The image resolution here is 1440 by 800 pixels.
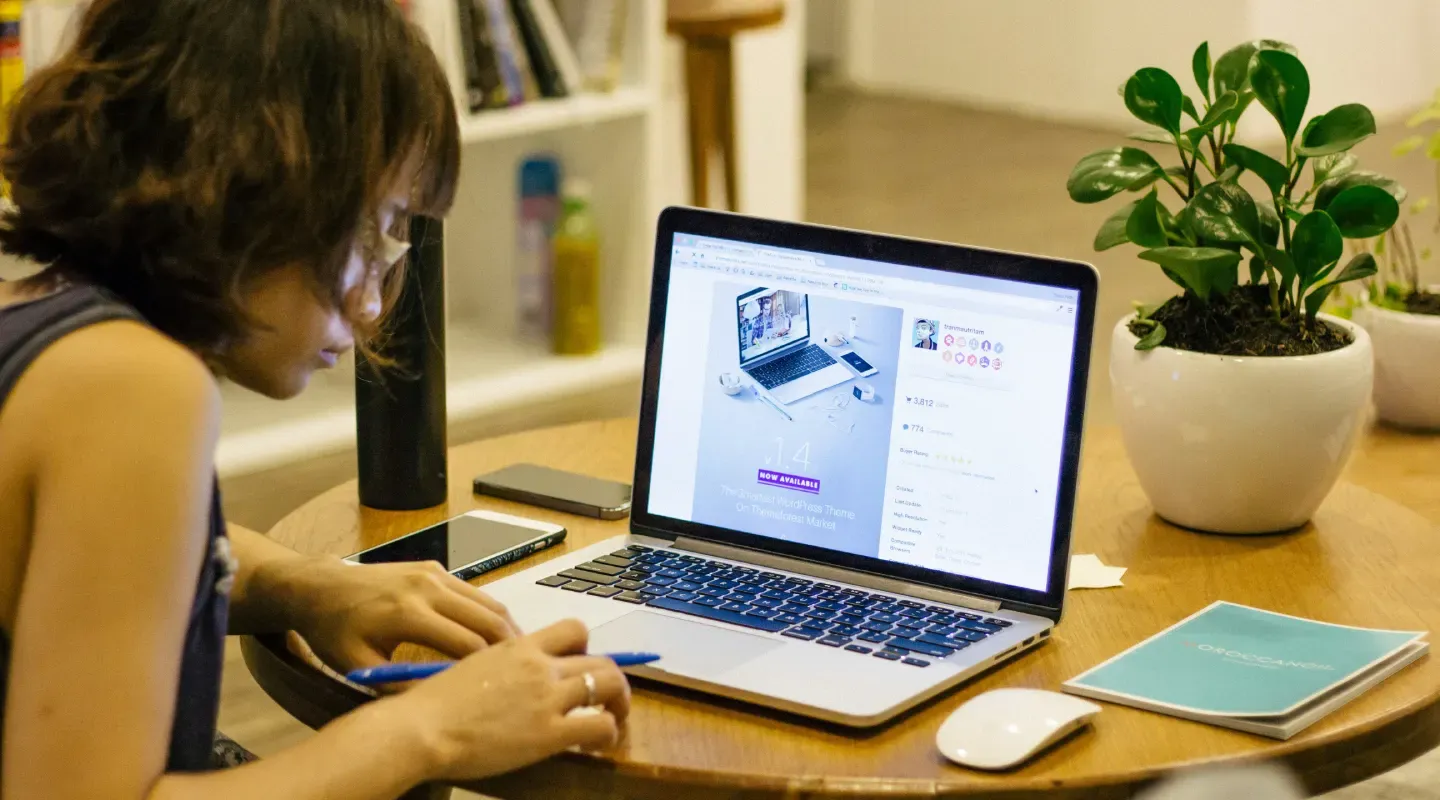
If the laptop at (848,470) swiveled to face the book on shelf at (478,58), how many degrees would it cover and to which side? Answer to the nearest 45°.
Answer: approximately 135° to its right

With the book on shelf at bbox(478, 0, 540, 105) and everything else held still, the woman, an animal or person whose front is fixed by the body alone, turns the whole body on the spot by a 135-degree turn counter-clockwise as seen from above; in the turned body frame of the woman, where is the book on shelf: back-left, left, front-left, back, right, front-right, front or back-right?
front-right

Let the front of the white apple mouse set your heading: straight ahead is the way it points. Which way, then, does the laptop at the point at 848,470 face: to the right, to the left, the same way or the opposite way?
the opposite way

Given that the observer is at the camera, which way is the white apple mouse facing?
facing away from the viewer and to the right of the viewer

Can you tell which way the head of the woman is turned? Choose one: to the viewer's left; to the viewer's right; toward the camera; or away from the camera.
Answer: to the viewer's right

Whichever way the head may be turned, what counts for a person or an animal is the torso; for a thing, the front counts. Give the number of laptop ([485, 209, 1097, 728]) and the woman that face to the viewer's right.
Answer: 1

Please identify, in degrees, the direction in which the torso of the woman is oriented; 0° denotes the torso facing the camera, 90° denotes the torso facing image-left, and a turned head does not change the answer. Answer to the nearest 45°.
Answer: approximately 270°

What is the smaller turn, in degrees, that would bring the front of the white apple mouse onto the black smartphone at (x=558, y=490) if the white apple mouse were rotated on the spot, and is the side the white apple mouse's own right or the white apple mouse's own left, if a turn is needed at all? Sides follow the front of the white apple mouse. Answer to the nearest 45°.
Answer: approximately 90° to the white apple mouse's own left
